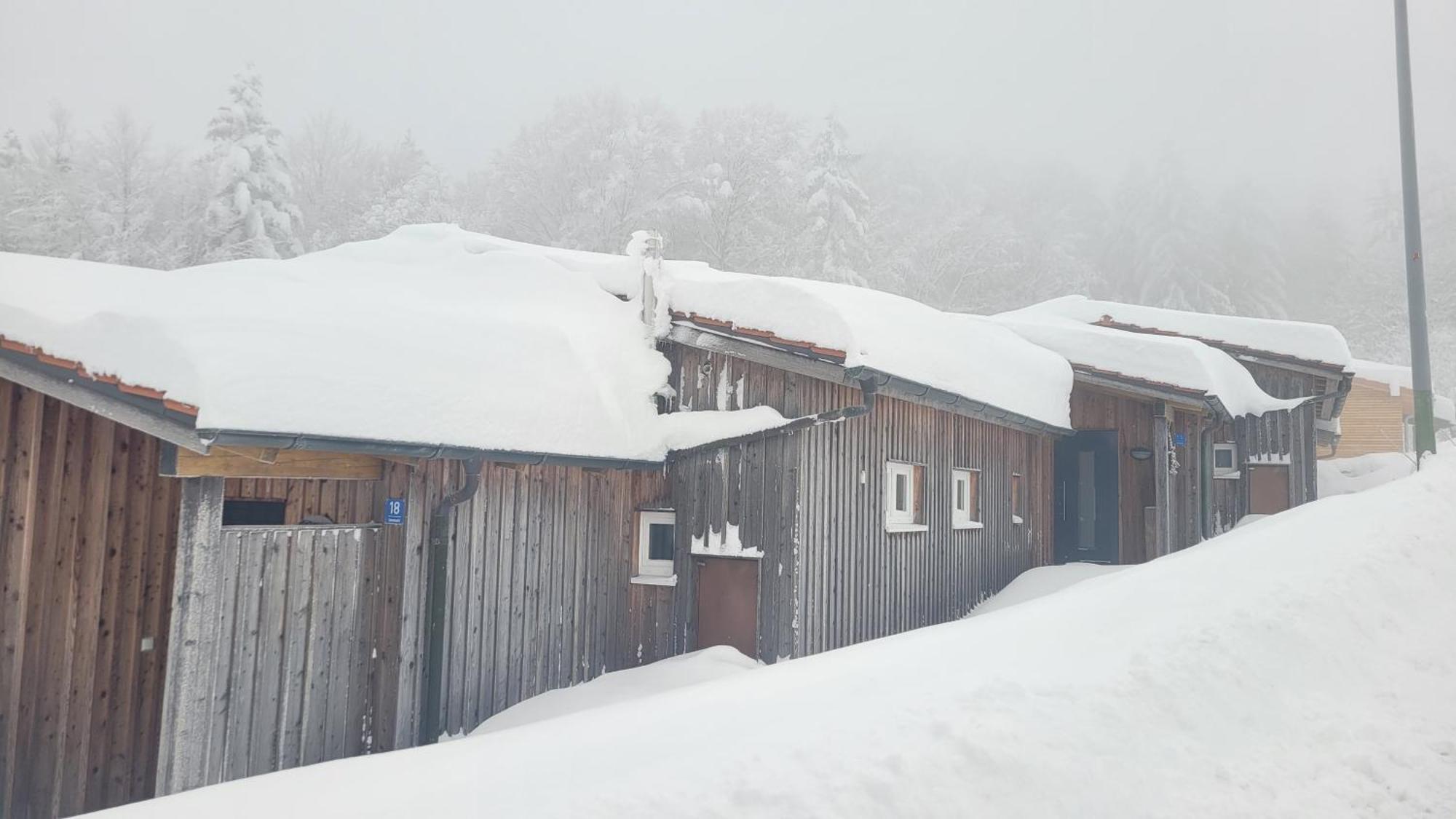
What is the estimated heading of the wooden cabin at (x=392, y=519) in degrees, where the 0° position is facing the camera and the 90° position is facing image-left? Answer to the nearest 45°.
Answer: approximately 315°

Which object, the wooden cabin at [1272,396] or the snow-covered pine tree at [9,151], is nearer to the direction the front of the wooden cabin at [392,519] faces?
the wooden cabin

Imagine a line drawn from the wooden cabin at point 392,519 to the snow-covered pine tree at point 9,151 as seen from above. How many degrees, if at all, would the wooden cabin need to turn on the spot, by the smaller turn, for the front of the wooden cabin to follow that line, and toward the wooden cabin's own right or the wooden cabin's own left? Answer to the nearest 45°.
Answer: approximately 180°

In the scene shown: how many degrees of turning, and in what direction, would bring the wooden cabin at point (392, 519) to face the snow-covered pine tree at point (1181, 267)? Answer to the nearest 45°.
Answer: approximately 90° to its left

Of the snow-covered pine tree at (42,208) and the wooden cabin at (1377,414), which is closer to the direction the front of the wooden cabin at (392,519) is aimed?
the wooden cabin

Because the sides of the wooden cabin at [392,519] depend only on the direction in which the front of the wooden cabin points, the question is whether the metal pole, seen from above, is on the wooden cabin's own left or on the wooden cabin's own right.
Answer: on the wooden cabin's own left

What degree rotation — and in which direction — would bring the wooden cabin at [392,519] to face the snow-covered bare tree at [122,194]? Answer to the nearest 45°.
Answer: approximately 180°

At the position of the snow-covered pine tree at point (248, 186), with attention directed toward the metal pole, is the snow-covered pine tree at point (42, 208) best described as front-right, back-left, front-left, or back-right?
back-right

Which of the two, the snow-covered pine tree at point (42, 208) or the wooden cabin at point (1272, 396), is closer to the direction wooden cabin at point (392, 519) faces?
the wooden cabin

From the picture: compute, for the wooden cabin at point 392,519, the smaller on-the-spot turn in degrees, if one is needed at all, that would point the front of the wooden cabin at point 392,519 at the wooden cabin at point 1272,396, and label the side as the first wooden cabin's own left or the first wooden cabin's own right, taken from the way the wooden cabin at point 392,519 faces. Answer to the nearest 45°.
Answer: approximately 90° to the first wooden cabin's own left

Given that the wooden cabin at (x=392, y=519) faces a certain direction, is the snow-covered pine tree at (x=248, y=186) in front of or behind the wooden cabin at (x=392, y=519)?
behind

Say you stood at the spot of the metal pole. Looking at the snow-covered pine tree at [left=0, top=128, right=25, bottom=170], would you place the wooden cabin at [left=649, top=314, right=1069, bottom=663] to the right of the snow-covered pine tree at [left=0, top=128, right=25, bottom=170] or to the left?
left
